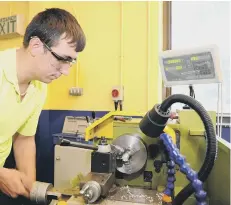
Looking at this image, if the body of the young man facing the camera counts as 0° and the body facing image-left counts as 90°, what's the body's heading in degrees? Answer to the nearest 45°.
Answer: approximately 315°

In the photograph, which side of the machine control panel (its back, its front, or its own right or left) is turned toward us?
front

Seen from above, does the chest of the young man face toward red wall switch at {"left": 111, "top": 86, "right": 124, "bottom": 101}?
no

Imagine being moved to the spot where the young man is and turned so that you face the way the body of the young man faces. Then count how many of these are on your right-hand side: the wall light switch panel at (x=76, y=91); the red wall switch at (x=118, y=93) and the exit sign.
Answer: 0

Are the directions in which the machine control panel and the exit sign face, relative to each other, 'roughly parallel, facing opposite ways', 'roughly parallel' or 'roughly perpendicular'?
roughly parallel

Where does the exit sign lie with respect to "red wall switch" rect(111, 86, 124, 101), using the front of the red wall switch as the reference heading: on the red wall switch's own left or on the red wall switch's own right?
on the red wall switch's own right

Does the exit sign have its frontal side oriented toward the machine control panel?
no

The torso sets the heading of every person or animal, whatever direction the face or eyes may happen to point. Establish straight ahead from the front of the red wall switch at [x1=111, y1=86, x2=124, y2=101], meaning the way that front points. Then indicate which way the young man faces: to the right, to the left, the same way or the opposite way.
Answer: to the left

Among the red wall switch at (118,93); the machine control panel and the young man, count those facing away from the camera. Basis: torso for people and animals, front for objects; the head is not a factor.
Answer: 0

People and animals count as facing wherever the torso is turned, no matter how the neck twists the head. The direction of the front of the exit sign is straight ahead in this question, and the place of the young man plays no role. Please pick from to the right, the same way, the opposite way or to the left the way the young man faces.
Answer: to the left

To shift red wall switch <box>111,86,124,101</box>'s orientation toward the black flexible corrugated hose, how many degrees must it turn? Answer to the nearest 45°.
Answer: approximately 45° to its left

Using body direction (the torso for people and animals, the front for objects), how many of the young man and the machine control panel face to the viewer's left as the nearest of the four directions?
0

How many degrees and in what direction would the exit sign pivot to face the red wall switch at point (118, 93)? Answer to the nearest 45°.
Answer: approximately 90° to its left

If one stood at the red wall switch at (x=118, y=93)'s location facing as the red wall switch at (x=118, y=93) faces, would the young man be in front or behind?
in front

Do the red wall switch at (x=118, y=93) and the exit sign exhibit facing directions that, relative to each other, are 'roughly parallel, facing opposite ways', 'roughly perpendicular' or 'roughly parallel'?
roughly parallel
